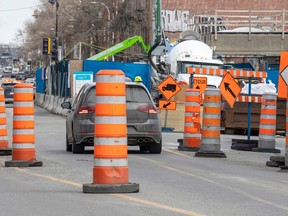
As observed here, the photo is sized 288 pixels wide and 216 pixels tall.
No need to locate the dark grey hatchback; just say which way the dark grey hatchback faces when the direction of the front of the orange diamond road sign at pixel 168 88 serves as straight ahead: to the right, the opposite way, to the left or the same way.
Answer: the opposite way

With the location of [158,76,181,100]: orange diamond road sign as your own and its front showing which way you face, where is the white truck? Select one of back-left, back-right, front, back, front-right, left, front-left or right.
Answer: back

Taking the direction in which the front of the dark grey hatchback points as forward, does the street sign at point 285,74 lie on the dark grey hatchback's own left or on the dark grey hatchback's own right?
on the dark grey hatchback's own right

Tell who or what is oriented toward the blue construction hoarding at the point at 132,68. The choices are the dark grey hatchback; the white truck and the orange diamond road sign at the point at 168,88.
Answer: the dark grey hatchback

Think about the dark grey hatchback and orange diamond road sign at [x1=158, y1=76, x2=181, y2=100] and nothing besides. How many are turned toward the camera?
1

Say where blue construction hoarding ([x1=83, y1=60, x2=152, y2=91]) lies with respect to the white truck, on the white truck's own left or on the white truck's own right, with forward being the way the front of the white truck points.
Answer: on the white truck's own right

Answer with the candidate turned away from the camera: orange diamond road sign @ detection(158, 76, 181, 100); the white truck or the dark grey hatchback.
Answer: the dark grey hatchback

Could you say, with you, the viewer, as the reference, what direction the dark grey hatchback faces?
facing away from the viewer

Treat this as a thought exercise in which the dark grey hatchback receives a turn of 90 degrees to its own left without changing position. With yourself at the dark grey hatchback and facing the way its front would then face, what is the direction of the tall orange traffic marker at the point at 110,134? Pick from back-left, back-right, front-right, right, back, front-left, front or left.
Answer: left

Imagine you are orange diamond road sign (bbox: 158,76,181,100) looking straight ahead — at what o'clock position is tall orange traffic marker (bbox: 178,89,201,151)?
The tall orange traffic marker is roughly at 12 o'clock from the orange diamond road sign.

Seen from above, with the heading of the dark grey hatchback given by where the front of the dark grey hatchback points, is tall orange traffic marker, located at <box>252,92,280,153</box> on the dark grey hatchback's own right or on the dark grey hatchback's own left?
on the dark grey hatchback's own right

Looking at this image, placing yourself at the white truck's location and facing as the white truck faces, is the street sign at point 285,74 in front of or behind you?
in front

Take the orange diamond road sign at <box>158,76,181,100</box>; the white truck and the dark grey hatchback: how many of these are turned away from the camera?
1

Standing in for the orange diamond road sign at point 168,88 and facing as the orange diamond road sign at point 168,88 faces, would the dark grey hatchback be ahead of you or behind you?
ahead

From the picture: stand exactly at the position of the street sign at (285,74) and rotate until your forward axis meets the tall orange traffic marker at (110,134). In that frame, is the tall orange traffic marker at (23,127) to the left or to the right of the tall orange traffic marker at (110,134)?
right

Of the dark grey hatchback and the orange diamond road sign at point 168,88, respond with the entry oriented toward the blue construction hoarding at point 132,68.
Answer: the dark grey hatchback
